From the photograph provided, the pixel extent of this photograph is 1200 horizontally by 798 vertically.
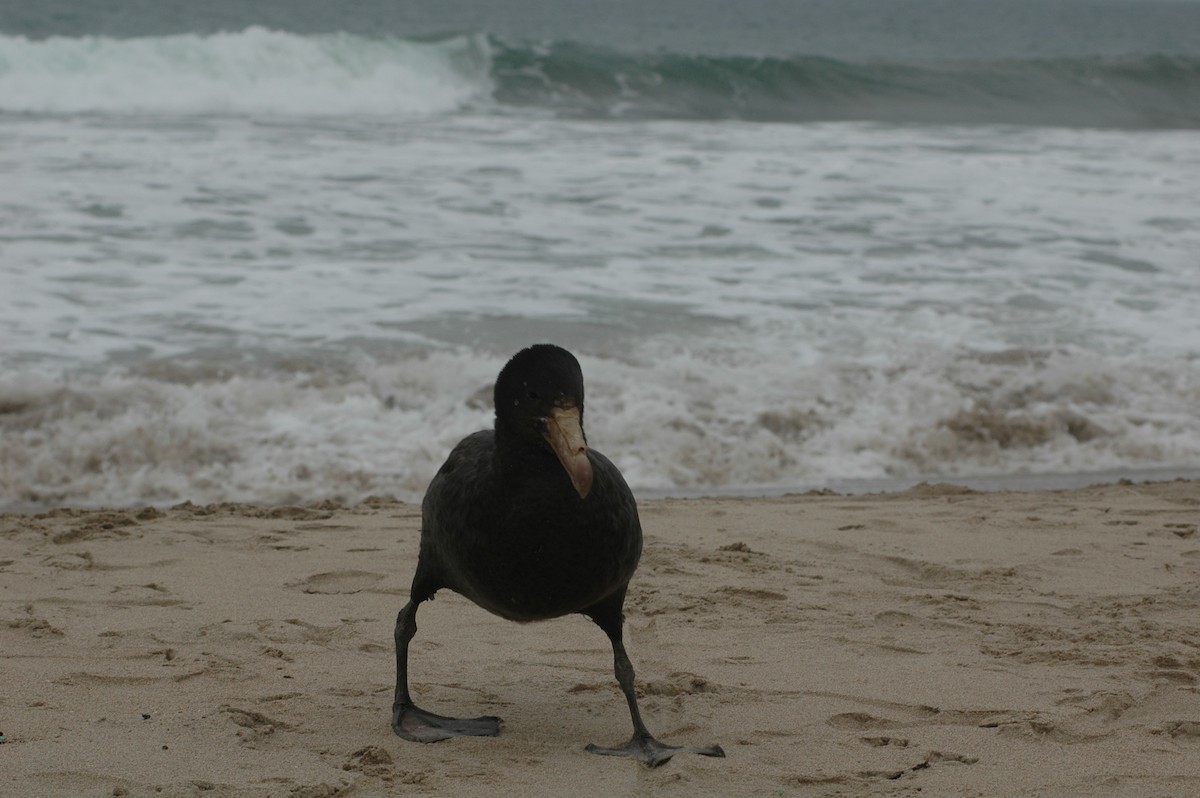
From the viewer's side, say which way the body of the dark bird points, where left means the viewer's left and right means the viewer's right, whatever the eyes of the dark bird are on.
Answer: facing the viewer
